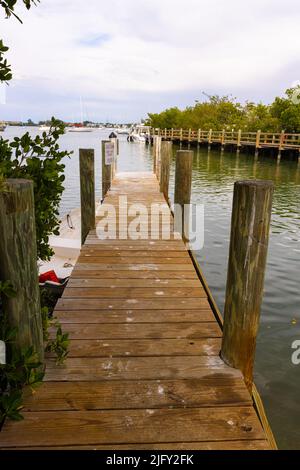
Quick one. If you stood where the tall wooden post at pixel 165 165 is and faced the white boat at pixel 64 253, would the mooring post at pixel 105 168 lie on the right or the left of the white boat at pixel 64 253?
right
